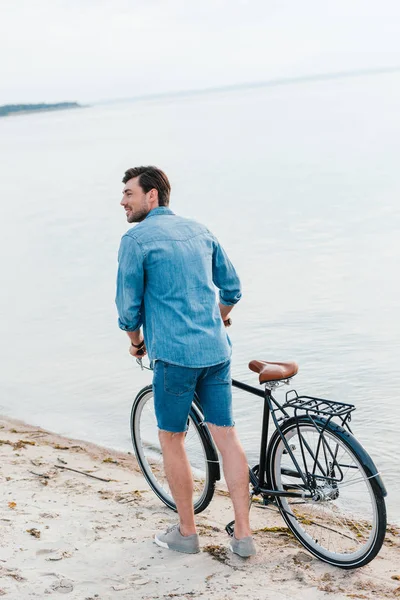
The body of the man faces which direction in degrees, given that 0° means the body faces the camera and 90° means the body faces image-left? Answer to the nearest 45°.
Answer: approximately 135°

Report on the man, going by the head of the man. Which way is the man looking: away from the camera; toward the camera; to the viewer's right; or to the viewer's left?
to the viewer's left

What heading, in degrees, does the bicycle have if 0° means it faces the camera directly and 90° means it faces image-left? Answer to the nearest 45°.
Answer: approximately 135°
